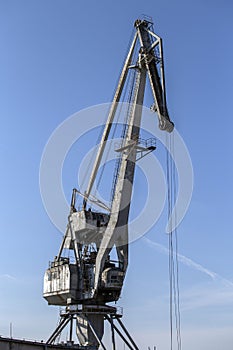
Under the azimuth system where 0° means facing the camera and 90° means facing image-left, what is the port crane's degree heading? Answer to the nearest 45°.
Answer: approximately 315°
